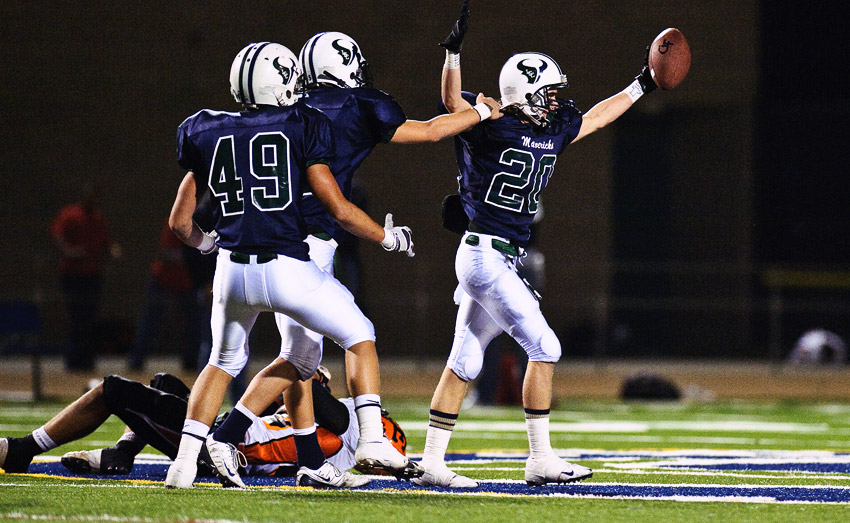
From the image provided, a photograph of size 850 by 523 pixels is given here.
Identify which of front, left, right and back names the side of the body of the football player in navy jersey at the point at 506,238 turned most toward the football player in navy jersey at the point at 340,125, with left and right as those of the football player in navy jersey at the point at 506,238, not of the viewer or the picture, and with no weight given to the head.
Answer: right

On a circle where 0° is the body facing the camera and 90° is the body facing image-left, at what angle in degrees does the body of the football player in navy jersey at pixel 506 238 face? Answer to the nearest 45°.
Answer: approximately 315°

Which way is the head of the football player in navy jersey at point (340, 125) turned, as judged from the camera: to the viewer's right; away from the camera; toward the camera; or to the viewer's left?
to the viewer's right

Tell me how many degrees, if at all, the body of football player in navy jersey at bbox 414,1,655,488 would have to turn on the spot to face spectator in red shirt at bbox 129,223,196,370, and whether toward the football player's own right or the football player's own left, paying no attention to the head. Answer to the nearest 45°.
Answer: approximately 180°

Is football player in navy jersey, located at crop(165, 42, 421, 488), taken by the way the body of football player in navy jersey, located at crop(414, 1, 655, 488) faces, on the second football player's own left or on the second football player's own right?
on the second football player's own right
